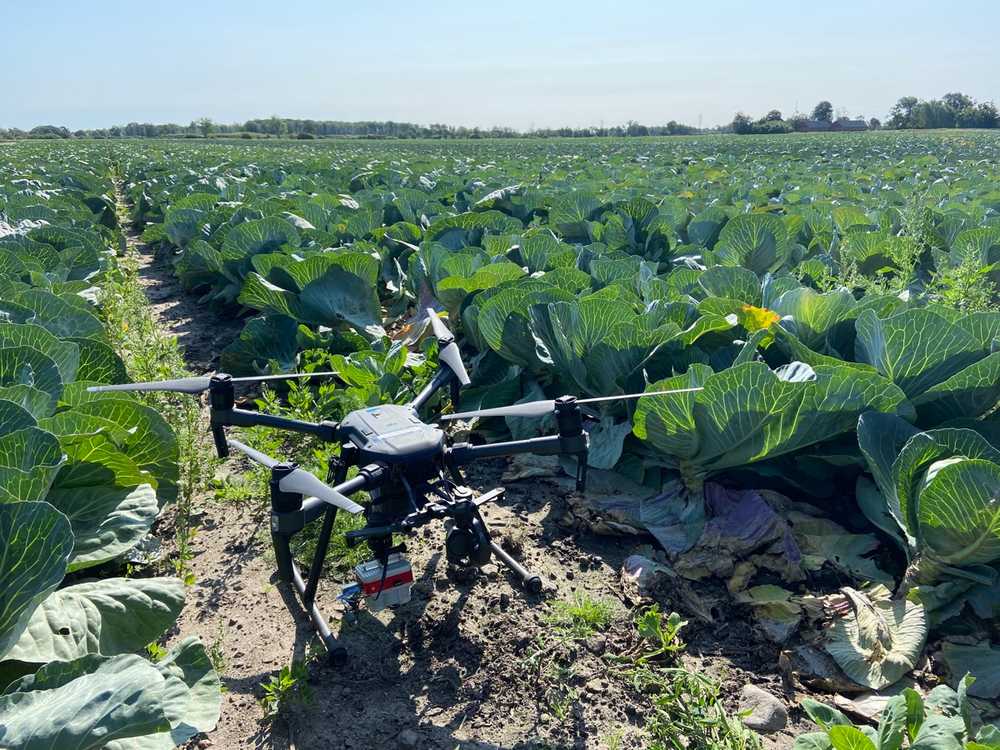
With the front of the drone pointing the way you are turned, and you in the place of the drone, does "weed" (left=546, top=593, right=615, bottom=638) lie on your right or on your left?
on your left

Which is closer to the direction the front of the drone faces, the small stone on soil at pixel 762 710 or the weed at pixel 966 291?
the small stone on soil

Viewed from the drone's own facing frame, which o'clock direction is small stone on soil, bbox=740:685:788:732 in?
The small stone on soil is roughly at 11 o'clock from the drone.

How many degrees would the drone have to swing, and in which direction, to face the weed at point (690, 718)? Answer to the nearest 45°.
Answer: approximately 45° to its left

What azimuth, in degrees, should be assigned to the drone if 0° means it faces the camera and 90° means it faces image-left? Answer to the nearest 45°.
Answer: approximately 315°

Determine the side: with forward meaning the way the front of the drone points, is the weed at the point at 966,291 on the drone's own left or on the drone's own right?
on the drone's own left
